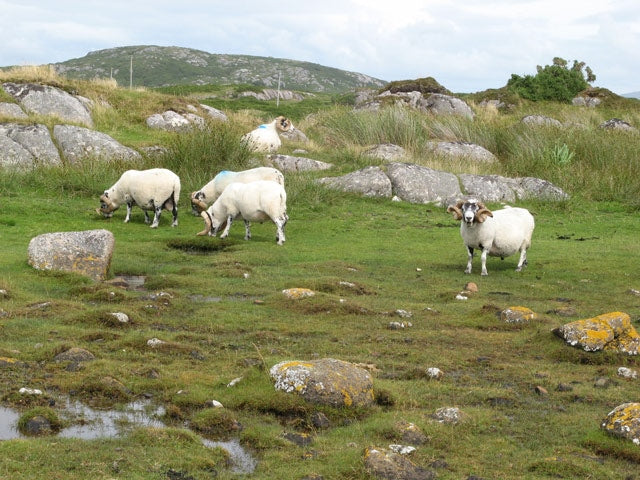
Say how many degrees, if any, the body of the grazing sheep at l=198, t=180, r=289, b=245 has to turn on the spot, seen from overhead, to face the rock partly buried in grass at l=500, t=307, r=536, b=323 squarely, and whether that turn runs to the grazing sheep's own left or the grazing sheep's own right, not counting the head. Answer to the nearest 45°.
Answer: approximately 135° to the grazing sheep's own left

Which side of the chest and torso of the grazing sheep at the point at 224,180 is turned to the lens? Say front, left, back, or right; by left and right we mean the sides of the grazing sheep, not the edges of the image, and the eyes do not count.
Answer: left

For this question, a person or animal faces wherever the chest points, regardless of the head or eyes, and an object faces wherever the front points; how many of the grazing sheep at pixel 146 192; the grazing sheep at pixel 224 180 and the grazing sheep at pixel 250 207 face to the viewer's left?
3

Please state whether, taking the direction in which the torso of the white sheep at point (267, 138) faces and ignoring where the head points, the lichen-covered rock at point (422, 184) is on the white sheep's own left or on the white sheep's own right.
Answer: on the white sheep's own right

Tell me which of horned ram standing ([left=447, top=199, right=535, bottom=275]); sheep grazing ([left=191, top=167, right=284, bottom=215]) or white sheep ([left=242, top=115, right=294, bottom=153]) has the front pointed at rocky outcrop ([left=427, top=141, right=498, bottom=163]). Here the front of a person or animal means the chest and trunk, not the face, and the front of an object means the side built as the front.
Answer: the white sheep

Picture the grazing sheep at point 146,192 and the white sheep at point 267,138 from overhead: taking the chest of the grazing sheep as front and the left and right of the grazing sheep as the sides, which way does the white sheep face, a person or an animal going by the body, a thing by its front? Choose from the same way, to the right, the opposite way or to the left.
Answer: the opposite way

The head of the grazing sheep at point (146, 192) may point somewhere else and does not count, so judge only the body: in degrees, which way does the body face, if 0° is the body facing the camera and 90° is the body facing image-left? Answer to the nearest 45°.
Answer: approximately 90°

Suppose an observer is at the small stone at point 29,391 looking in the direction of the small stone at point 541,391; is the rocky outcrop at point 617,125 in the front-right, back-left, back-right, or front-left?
front-left

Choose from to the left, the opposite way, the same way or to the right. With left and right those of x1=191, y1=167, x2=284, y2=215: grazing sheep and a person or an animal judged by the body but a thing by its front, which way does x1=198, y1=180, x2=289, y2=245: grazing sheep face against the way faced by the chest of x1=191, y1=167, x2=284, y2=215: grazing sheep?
the same way

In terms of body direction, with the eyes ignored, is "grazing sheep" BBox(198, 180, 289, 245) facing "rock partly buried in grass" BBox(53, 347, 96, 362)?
no

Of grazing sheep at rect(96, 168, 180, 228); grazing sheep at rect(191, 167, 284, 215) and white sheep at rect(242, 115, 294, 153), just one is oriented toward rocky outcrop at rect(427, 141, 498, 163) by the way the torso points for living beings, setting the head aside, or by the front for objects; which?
the white sheep

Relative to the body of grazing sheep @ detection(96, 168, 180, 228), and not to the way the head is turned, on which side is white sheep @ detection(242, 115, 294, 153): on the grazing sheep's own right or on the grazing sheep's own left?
on the grazing sheep's own right

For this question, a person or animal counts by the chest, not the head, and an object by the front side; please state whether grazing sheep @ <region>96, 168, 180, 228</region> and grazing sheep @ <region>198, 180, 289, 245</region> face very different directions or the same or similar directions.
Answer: same or similar directions

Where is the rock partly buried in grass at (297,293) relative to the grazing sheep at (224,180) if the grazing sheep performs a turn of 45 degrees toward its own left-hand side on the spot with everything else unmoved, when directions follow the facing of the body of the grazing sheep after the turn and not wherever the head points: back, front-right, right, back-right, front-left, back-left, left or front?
front-left

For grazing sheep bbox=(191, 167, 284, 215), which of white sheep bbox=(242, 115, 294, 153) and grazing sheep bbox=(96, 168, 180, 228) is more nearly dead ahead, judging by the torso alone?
the grazing sheep

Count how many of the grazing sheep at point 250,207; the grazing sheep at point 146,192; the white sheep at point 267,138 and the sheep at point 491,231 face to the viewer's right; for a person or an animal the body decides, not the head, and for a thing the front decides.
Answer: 1

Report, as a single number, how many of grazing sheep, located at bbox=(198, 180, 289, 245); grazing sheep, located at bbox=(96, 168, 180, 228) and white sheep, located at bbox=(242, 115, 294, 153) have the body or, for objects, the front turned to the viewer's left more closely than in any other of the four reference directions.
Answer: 2

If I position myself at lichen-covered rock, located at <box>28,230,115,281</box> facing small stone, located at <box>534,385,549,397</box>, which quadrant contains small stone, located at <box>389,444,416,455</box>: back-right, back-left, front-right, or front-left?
front-right

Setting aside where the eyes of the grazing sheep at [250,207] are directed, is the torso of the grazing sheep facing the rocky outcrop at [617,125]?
no

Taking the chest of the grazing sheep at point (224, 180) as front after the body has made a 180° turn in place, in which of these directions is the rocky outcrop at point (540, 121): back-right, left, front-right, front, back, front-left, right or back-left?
front-left
